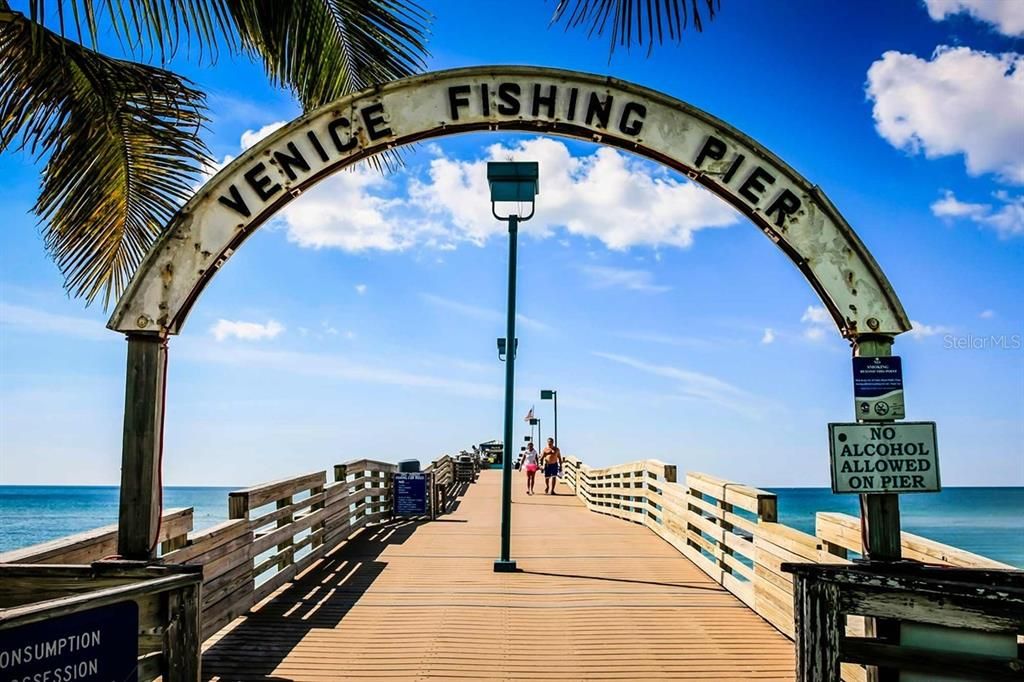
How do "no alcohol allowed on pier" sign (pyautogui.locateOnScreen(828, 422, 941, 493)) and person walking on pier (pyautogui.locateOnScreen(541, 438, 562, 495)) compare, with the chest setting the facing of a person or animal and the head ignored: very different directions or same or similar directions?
same or similar directions

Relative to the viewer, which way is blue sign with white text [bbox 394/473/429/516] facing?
toward the camera

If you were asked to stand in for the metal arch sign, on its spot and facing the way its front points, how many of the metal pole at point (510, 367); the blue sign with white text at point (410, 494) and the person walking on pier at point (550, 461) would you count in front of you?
0

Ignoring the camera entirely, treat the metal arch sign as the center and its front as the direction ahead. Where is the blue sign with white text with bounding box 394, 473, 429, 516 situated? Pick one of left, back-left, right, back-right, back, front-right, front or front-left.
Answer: back

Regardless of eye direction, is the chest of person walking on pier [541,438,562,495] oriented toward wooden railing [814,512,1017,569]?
yes

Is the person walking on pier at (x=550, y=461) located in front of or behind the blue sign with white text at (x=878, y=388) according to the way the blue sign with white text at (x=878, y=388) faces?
behind

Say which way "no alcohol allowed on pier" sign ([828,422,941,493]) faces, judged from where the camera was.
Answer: facing the viewer

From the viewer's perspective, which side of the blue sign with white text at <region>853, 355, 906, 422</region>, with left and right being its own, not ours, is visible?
front

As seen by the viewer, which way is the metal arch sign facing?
toward the camera

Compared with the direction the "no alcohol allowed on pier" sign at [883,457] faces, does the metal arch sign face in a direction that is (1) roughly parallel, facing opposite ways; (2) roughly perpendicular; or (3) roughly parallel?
roughly parallel

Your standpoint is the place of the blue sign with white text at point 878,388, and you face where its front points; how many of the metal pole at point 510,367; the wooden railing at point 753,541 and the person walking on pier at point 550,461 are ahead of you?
0

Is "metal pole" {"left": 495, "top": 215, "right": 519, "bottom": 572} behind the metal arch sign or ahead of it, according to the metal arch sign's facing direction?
behind

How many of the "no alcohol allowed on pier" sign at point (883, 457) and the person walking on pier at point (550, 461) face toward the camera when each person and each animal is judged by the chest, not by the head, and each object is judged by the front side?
2

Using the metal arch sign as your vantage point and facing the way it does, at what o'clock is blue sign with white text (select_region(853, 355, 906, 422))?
The blue sign with white text is roughly at 9 o'clock from the metal arch sign.

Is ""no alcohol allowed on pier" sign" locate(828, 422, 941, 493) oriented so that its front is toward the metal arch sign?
no

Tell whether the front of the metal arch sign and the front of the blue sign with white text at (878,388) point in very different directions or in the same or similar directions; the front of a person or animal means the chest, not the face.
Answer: same or similar directions
